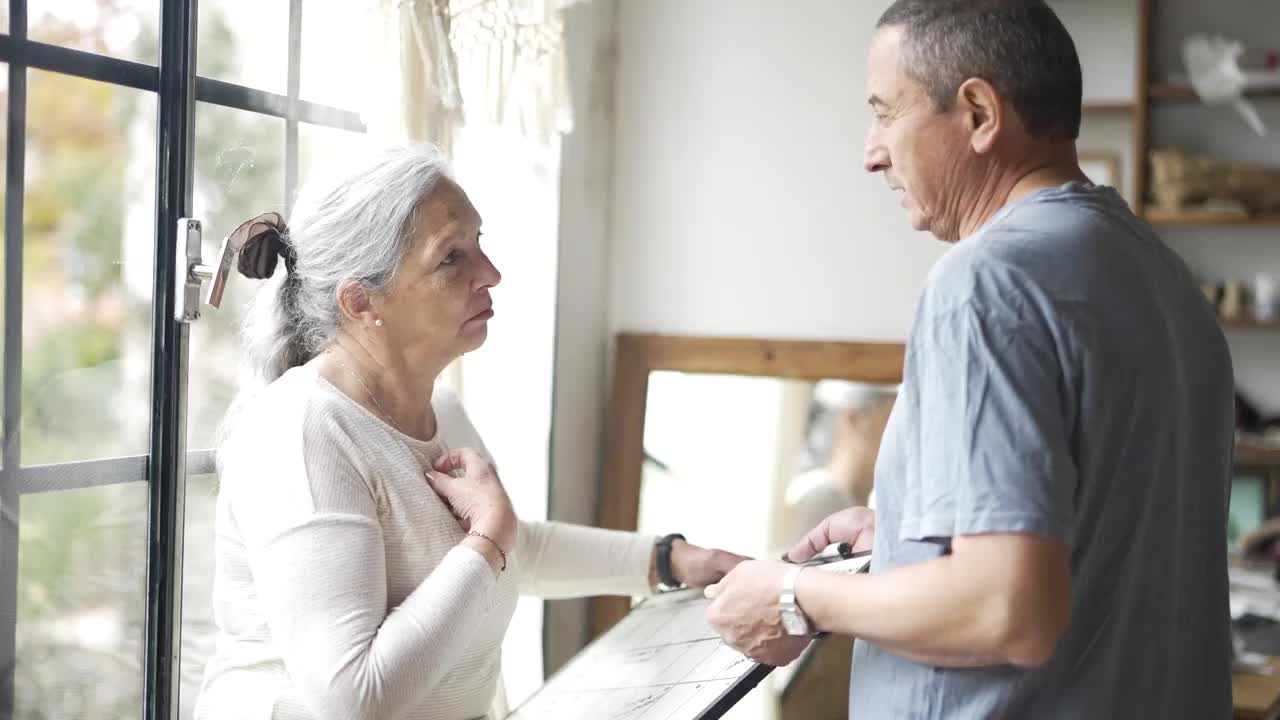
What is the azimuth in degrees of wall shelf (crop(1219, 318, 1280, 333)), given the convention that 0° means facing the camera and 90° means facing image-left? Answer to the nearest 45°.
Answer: approximately 0°

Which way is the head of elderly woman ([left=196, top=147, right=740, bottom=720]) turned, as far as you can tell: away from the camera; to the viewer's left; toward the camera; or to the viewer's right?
to the viewer's right

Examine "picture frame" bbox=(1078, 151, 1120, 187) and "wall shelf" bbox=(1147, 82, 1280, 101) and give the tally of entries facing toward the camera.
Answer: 2

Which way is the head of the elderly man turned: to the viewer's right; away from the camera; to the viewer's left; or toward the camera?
to the viewer's left

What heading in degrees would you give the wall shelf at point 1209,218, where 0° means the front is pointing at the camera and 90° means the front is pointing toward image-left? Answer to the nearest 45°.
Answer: approximately 0°
